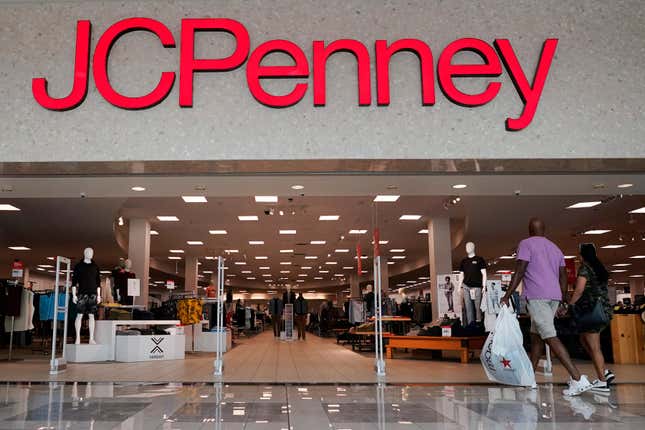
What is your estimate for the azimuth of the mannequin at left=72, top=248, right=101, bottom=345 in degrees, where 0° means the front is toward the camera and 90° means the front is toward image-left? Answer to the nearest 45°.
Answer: approximately 0°

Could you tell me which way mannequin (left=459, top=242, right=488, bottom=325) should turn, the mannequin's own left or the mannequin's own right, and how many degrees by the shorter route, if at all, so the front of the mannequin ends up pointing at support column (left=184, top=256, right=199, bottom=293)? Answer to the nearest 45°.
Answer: approximately 135° to the mannequin's own right

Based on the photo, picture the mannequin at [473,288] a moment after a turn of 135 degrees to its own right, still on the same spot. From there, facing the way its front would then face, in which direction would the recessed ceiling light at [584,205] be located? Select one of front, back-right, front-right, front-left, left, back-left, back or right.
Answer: right

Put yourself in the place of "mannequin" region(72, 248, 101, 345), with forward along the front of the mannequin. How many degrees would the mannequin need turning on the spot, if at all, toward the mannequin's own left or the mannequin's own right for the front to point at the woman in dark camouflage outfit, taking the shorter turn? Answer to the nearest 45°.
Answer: approximately 45° to the mannequin's own left

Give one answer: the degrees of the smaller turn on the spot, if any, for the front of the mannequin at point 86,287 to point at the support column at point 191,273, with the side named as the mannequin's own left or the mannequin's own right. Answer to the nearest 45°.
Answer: approximately 180°

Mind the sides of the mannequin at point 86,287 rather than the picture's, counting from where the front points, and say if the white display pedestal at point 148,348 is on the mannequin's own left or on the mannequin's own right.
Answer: on the mannequin's own left

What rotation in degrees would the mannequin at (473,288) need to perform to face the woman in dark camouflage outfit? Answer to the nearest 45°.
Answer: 0° — it already faces them

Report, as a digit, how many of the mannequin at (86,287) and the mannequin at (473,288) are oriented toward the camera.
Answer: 2

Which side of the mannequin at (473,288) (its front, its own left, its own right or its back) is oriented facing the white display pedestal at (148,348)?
right

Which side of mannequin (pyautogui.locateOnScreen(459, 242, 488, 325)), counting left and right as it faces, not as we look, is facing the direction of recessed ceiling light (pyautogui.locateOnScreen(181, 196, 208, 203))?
right

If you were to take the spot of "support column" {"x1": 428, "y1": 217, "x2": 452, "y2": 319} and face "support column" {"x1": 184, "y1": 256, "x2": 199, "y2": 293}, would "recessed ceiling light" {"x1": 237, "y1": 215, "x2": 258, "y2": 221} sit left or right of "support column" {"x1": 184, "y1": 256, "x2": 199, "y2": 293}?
left

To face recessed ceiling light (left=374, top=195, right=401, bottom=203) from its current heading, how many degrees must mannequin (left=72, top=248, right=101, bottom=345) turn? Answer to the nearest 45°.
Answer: approximately 90° to its left

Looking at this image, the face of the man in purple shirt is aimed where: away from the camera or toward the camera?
away from the camera

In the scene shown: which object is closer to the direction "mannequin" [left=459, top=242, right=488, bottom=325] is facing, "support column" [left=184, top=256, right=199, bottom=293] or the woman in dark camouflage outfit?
the woman in dark camouflage outfit
